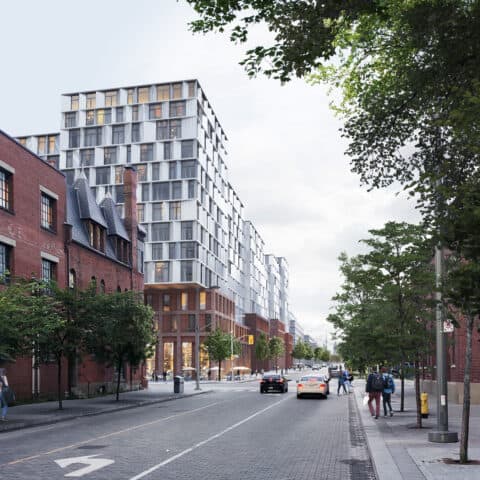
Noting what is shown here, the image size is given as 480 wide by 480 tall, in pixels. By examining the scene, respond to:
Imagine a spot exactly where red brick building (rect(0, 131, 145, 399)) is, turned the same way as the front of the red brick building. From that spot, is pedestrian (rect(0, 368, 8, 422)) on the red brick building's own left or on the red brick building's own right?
on the red brick building's own right

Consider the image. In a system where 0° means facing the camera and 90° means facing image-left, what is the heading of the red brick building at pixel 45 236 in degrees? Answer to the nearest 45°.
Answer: approximately 315°

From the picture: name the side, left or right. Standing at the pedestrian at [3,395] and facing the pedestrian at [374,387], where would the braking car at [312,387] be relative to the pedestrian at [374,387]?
left
